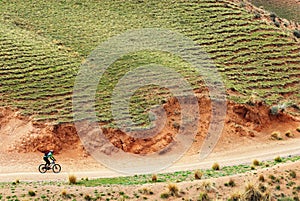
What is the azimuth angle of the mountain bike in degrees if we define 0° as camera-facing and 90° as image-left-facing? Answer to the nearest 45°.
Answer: approximately 270°

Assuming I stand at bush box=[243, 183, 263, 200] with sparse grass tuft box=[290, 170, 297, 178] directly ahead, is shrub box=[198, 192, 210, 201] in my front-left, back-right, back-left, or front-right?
back-left

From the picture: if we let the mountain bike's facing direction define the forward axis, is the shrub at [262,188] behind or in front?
in front

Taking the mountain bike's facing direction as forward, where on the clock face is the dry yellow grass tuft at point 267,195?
The dry yellow grass tuft is roughly at 1 o'clock from the mountain bike.

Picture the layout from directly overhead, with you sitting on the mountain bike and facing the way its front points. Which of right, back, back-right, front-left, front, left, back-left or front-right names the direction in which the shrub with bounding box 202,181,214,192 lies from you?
front-right

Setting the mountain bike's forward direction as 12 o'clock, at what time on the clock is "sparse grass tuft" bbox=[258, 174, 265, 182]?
The sparse grass tuft is roughly at 1 o'clock from the mountain bike.

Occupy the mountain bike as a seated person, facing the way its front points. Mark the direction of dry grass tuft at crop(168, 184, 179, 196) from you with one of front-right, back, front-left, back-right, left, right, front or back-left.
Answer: front-right

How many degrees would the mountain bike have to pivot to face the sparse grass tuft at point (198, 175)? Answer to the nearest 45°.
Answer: approximately 45° to its right

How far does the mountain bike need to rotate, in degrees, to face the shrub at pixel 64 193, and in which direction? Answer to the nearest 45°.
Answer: approximately 90° to its right

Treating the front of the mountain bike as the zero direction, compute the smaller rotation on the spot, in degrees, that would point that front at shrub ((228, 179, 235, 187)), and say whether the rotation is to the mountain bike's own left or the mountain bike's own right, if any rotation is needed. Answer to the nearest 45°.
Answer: approximately 45° to the mountain bike's own right
